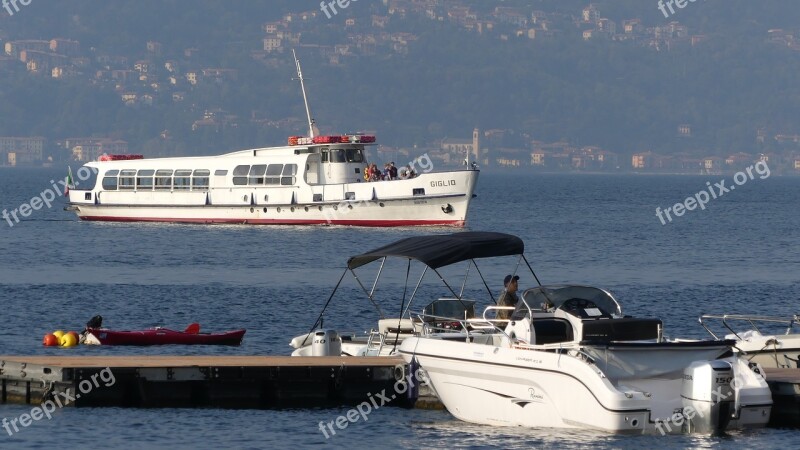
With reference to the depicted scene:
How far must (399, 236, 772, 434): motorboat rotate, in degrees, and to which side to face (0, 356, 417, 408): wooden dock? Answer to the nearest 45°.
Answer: approximately 45° to its left

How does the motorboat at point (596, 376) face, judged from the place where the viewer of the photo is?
facing away from the viewer and to the left of the viewer

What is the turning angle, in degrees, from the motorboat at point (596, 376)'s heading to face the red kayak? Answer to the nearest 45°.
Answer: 0° — it already faces it

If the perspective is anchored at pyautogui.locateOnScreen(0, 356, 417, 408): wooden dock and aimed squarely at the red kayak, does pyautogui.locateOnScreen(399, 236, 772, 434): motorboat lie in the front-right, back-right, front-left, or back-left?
back-right
